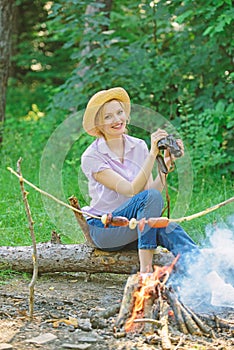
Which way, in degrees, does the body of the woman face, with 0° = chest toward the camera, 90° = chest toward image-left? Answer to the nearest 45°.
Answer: approximately 315°

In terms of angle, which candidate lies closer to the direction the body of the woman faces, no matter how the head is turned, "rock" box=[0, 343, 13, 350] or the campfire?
the campfire

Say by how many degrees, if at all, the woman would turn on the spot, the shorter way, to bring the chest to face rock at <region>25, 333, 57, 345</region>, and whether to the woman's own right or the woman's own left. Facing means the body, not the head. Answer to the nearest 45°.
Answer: approximately 45° to the woman's own right

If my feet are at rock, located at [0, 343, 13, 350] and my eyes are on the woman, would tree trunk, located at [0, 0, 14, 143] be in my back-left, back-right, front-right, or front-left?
front-left

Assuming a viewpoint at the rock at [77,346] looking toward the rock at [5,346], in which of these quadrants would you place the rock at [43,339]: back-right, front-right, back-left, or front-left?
front-right

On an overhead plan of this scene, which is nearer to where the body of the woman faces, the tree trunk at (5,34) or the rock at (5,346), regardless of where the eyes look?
the rock

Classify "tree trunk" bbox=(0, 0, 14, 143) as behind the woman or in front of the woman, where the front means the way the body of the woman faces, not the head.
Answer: behind

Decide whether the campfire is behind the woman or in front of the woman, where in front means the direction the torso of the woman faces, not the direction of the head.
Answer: in front

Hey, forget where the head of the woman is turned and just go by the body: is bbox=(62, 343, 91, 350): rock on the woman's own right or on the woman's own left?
on the woman's own right

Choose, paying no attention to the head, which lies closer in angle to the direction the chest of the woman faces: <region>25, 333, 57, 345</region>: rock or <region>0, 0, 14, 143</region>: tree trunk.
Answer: the rock
